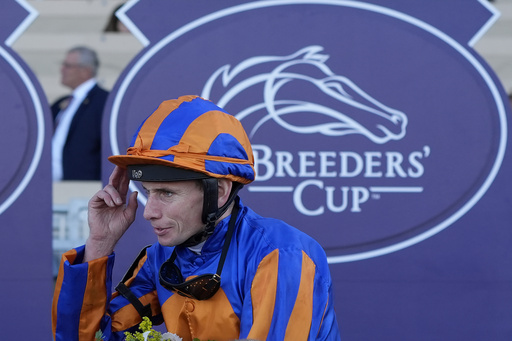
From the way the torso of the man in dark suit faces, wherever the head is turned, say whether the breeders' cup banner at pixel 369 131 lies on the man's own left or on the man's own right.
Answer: on the man's own left

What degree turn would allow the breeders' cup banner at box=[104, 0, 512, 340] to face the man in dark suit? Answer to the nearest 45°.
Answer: approximately 90° to its right
